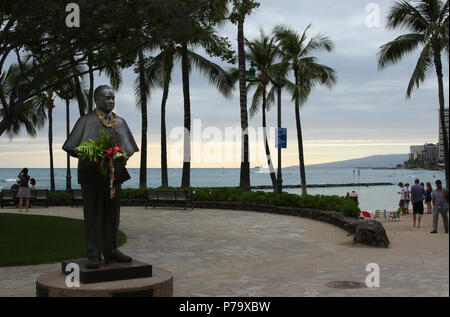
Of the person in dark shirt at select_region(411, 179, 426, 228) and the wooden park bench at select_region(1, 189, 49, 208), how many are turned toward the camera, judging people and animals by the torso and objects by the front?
1

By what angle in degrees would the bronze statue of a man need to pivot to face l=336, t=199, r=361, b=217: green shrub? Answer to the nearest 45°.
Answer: approximately 90° to its left

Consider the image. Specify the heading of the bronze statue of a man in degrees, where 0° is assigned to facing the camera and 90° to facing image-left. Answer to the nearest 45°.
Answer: approximately 315°

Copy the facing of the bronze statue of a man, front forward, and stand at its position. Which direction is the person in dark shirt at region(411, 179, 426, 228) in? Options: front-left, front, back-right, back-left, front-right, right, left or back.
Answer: left
